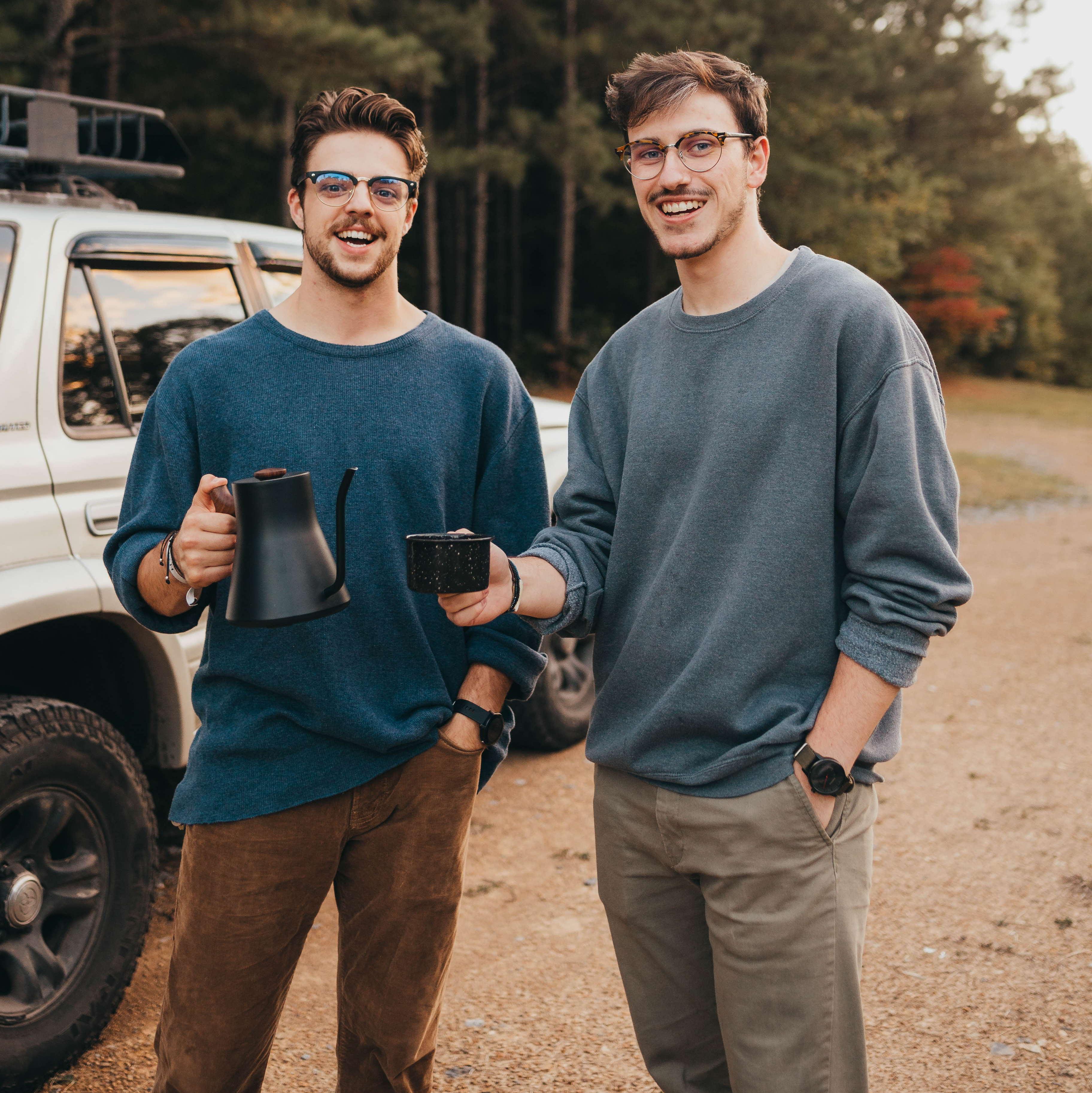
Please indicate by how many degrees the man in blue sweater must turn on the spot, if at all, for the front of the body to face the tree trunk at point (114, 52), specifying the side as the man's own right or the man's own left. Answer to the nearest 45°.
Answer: approximately 180°

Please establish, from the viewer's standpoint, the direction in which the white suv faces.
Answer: facing away from the viewer and to the right of the viewer

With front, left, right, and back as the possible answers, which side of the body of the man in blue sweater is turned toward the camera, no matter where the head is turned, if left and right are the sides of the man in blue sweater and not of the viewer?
front

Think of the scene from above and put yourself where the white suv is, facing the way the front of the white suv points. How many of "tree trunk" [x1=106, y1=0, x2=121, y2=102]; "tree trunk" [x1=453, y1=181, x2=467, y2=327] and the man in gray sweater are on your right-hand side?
1

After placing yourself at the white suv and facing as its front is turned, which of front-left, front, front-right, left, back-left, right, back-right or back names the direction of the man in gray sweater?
right

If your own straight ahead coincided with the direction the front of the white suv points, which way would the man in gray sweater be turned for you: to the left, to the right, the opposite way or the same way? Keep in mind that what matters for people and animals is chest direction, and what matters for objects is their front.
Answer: the opposite way

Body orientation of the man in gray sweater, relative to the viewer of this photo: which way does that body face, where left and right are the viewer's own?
facing the viewer and to the left of the viewer

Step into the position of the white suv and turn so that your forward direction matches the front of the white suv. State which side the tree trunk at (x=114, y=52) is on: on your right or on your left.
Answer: on your left

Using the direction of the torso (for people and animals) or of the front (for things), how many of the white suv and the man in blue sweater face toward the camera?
1

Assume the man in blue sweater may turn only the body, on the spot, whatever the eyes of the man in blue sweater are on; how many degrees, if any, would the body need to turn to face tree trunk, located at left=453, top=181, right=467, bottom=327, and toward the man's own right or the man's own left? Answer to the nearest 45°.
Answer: approximately 180°

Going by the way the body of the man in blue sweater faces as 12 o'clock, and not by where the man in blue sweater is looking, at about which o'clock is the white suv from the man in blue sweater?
The white suv is roughly at 5 o'clock from the man in blue sweater.

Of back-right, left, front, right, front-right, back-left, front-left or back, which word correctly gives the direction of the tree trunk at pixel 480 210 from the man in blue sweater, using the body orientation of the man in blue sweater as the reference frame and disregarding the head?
back

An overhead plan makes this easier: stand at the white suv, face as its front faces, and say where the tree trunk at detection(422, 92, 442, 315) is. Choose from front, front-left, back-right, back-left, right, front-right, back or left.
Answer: front-left
